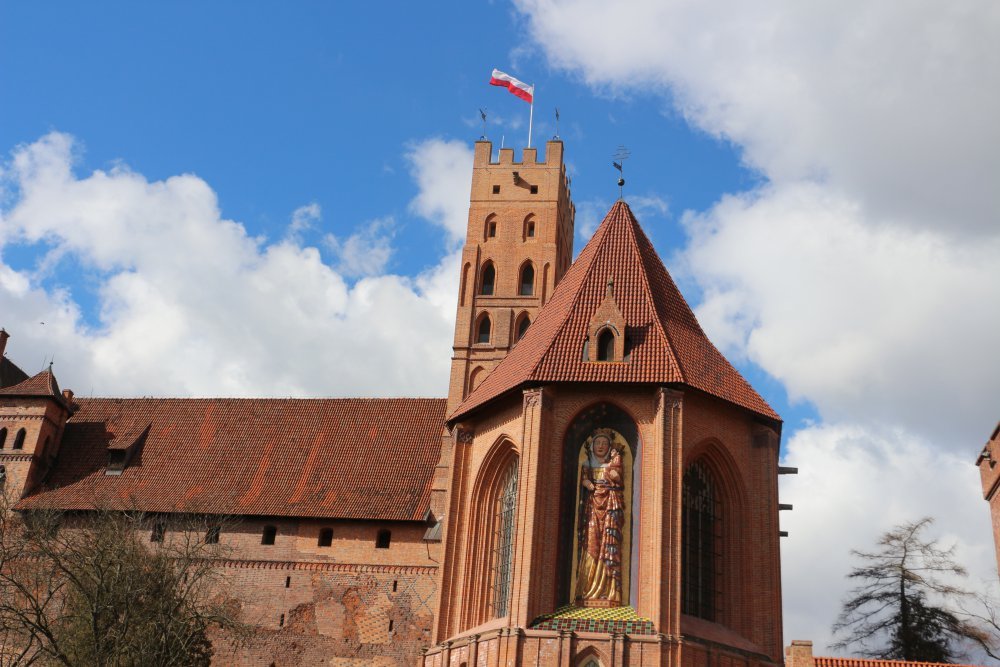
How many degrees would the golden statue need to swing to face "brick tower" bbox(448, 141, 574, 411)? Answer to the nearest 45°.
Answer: approximately 180°

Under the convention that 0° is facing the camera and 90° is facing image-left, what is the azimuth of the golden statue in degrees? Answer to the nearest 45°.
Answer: approximately 0°

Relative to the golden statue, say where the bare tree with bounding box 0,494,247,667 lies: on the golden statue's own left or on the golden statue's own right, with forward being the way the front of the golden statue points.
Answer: on the golden statue's own right
